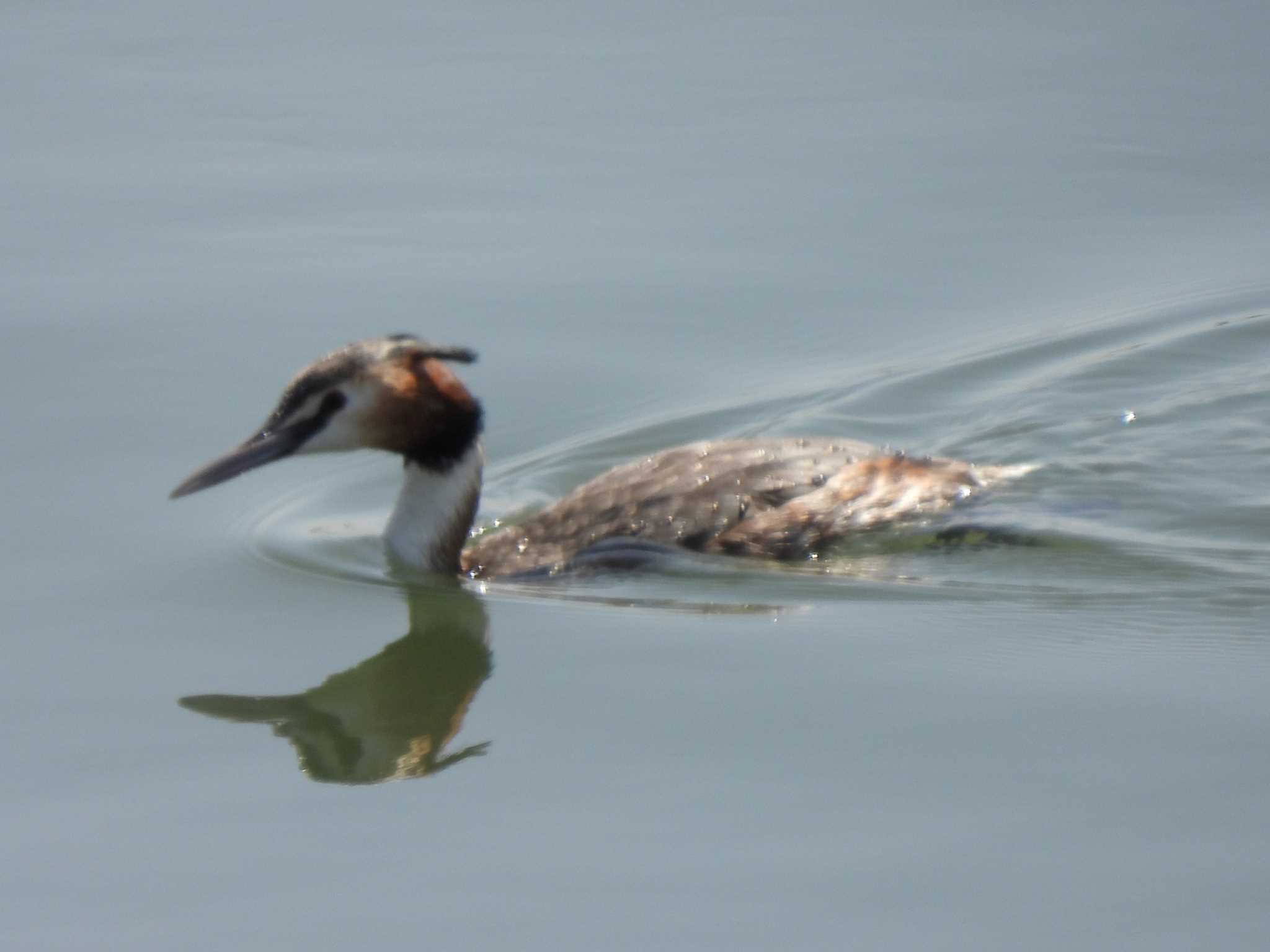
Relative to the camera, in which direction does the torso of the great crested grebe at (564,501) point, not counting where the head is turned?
to the viewer's left
